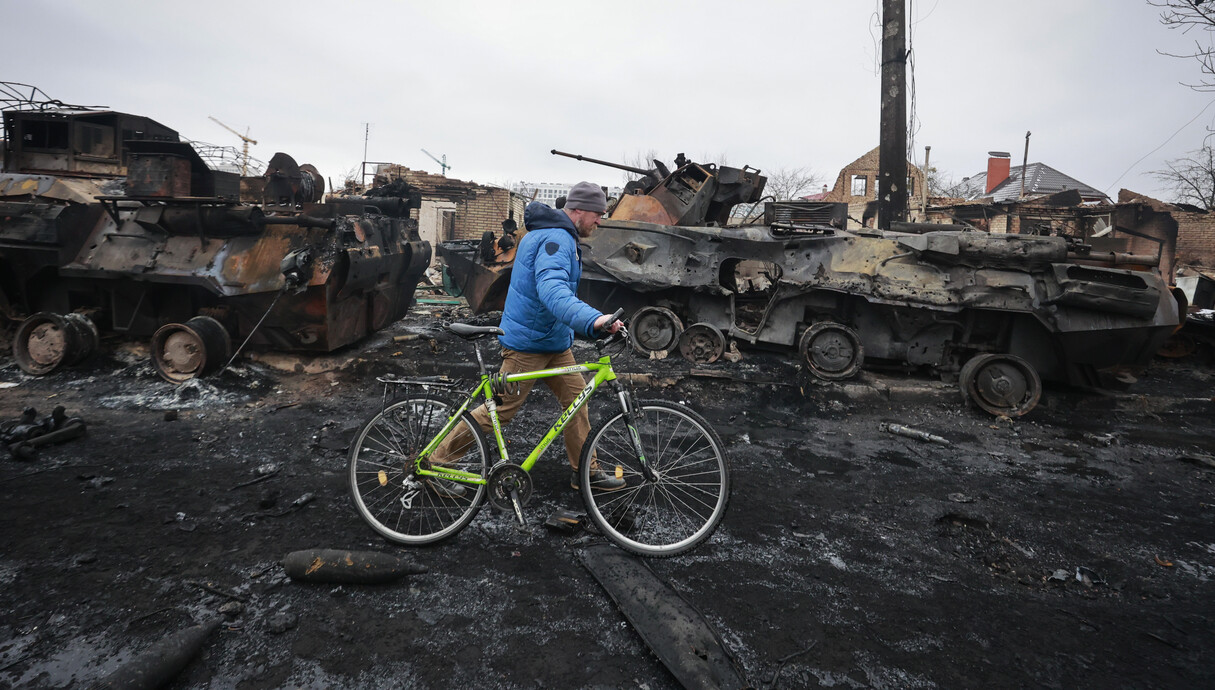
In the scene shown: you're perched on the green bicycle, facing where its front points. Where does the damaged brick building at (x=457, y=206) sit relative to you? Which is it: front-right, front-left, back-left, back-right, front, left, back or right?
left

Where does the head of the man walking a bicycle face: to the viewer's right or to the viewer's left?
to the viewer's right

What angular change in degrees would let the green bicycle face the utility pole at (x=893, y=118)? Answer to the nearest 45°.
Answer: approximately 45° to its left

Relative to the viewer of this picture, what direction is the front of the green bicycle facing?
facing to the right of the viewer

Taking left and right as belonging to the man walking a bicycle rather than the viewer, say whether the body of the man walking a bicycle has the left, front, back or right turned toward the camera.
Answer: right

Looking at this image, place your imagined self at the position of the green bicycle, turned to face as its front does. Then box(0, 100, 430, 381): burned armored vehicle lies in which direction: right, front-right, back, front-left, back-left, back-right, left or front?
back-left

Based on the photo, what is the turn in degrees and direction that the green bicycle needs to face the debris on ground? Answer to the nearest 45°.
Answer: approximately 135° to its right
